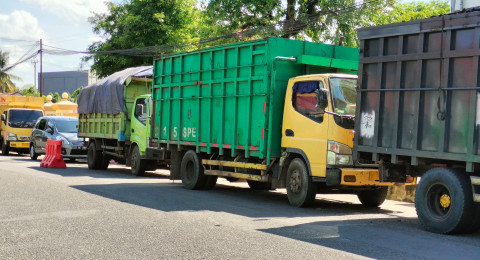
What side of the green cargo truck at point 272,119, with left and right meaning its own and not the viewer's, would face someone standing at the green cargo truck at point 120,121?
back

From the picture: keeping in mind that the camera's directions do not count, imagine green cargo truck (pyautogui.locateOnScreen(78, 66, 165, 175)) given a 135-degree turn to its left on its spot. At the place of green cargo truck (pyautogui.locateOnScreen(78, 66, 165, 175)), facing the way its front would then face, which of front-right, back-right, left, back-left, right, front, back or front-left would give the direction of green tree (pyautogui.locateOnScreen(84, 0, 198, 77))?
front

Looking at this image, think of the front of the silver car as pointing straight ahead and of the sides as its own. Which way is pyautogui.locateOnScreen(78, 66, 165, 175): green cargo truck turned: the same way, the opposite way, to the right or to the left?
the same way

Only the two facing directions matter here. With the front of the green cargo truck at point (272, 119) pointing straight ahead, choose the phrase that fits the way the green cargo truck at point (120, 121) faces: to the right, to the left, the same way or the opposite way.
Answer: the same way

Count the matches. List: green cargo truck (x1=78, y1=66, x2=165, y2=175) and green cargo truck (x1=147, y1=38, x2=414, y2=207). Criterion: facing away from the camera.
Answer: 0

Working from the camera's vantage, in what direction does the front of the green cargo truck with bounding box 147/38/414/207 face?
facing the viewer and to the right of the viewer

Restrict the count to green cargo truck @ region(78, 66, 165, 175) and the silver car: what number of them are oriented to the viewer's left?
0

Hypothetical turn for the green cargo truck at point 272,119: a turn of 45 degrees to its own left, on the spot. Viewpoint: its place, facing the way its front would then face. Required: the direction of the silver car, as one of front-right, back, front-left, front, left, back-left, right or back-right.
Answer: back-left
